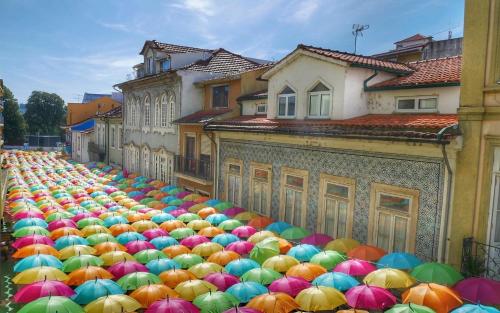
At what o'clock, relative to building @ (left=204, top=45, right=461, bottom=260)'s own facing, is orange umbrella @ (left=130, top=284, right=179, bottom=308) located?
The orange umbrella is roughly at 12 o'clock from the building.

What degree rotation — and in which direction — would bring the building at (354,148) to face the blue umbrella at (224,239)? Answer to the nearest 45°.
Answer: approximately 45° to its right

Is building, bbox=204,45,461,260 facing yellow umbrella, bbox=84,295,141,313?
yes

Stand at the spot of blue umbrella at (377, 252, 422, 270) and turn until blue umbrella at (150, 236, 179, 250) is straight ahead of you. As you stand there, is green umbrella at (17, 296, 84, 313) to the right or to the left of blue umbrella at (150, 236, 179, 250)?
left
